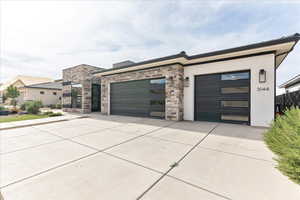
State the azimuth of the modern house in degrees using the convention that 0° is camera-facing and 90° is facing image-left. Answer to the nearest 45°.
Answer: approximately 45°

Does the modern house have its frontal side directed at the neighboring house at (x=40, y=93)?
no
